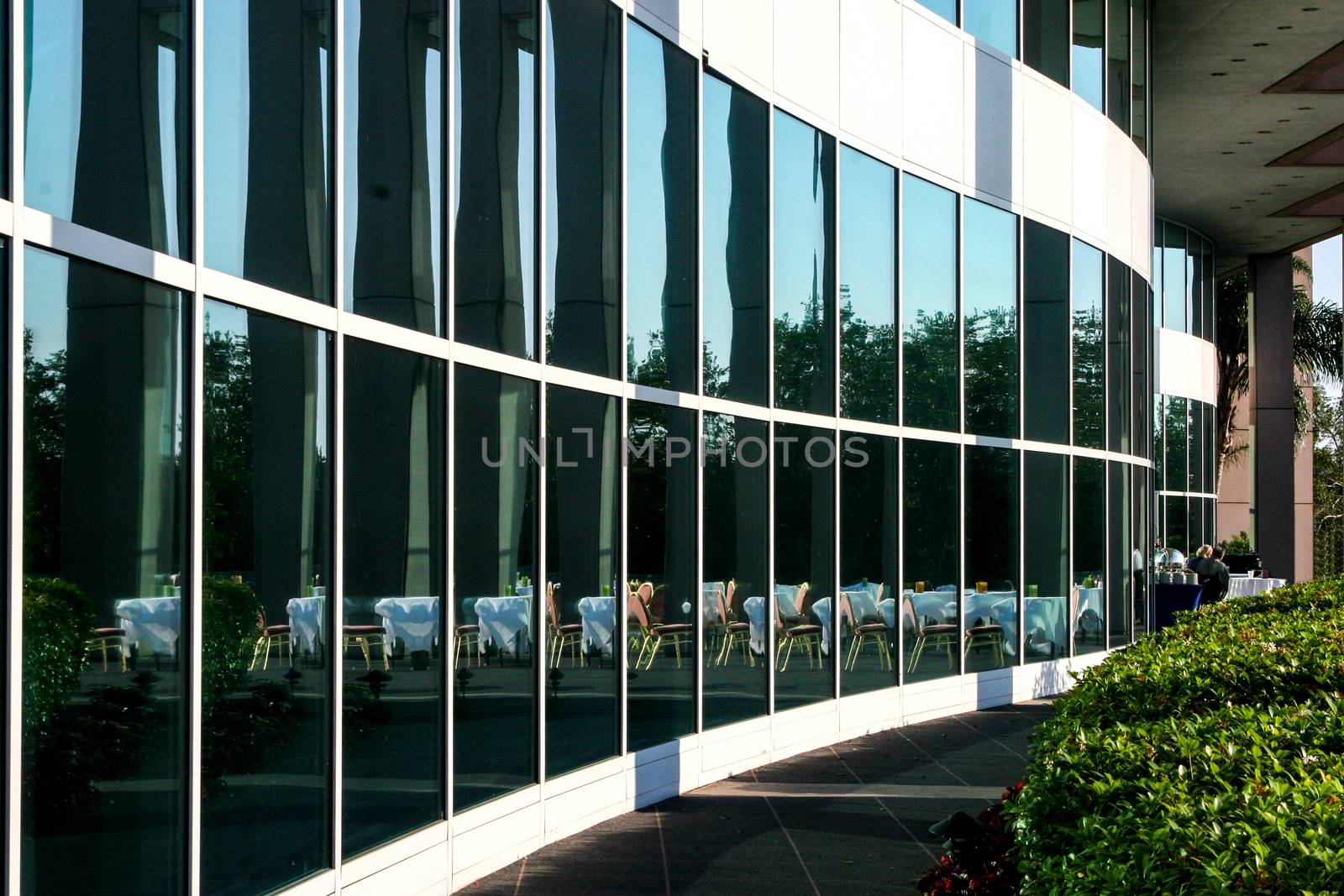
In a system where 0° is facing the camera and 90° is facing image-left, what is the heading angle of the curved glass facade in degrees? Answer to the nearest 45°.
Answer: approximately 315°

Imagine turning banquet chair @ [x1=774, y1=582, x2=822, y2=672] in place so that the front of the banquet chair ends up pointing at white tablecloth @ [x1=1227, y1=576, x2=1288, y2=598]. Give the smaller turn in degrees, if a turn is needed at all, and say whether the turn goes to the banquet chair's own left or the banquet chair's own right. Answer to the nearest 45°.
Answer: approximately 45° to the banquet chair's own left

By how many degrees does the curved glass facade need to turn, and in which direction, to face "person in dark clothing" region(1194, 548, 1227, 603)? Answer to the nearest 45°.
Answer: approximately 90° to its left

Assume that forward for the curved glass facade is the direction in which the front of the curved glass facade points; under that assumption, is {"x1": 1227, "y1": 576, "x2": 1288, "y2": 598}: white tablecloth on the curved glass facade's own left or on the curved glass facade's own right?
on the curved glass facade's own left

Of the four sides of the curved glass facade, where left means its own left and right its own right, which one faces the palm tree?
left

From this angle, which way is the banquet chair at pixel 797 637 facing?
to the viewer's right
